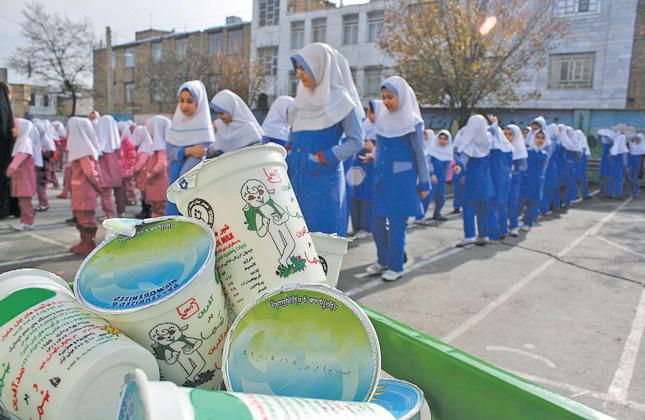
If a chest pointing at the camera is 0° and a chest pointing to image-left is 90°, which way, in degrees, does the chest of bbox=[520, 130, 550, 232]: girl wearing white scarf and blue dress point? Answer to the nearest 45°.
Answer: approximately 45°

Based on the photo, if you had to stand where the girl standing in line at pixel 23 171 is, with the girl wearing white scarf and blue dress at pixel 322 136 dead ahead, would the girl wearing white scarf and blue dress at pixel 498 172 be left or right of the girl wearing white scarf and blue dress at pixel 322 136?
left

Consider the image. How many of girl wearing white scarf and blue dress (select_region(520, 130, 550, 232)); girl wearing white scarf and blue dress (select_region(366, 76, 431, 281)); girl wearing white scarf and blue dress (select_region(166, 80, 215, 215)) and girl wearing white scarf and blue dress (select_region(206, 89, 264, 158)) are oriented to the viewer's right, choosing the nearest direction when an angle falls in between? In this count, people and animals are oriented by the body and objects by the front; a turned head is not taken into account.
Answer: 0

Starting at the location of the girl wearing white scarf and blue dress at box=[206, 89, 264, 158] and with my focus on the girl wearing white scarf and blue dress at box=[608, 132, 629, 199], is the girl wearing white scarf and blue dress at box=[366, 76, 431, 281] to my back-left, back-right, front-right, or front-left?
front-right

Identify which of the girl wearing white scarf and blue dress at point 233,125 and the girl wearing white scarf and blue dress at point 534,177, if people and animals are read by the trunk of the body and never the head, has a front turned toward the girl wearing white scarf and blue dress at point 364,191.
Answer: the girl wearing white scarf and blue dress at point 534,177

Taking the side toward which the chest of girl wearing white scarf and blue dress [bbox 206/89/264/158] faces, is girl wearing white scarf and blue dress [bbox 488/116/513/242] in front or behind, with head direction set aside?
behind

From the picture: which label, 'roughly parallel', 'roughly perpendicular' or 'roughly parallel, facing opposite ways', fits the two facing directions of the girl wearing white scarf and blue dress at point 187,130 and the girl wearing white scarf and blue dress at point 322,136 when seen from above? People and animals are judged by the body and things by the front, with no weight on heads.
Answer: roughly parallel

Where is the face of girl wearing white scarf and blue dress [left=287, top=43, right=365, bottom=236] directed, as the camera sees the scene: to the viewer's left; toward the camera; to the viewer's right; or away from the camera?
to the viewer's left

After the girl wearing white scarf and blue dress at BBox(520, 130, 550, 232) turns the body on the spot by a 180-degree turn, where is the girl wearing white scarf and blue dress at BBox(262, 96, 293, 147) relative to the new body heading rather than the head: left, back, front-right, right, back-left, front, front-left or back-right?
back

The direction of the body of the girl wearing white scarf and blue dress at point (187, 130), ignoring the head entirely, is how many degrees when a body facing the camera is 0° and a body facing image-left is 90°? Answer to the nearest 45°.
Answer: approximately 45°

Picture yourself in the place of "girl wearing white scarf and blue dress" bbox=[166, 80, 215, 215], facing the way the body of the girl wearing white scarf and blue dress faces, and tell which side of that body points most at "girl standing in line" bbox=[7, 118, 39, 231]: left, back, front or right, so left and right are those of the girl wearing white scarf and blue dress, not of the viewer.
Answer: right

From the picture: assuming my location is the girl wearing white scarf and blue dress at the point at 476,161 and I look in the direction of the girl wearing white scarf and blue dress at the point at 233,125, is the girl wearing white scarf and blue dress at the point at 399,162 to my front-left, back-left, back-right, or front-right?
front-left

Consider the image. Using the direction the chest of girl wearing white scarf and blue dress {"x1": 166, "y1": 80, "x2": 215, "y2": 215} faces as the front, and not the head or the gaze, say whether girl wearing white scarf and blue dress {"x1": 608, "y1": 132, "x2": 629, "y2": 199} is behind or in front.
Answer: behind
